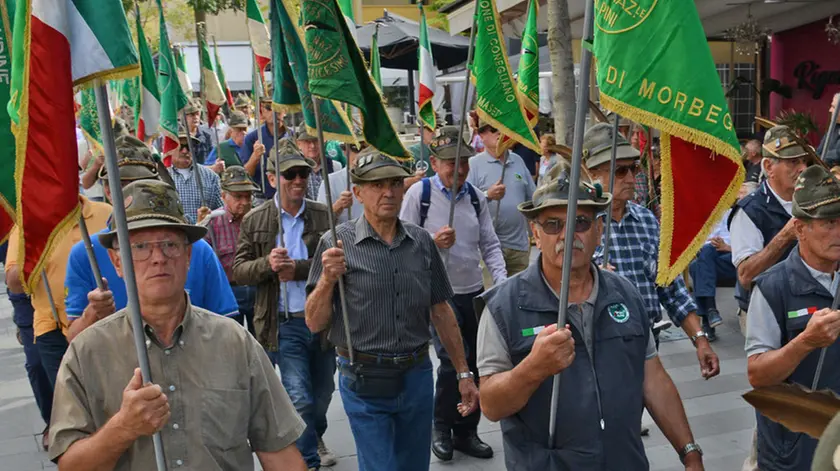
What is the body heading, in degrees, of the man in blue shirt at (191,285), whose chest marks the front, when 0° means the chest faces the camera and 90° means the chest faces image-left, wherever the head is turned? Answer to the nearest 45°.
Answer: approximately 0°

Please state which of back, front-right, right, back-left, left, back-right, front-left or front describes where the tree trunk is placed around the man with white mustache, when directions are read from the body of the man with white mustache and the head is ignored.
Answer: back

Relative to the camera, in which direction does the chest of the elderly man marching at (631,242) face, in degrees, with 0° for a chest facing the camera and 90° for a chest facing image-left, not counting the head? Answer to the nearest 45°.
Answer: approximately 315°

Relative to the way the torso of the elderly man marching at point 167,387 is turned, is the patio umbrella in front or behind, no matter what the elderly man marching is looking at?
behind

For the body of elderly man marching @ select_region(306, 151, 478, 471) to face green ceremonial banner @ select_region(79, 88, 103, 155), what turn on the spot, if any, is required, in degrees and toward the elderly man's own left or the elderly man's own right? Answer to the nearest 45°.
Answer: approximately 135° to the elderly man's own right

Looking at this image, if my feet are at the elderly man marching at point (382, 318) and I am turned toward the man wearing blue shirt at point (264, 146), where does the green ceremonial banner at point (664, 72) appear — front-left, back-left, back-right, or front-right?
back-right

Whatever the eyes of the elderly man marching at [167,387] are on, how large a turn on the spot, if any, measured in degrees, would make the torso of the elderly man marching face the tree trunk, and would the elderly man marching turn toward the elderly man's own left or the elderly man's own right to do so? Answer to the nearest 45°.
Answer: approximately 135° to the elderly man's own left
